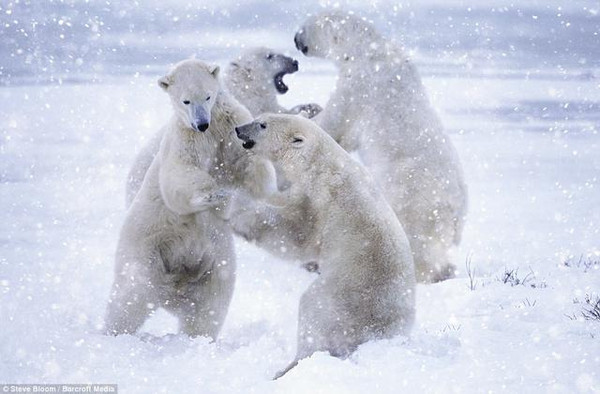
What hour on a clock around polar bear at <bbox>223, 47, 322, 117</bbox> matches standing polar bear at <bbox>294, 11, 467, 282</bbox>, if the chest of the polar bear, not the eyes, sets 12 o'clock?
The standing polar bear is roughly at 12 o'clock from the polar bear.

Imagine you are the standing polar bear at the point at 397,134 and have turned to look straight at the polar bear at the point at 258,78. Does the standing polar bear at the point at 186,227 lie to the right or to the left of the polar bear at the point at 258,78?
left

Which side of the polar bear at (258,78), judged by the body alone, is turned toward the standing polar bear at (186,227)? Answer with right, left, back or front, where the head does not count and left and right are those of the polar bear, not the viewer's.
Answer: right

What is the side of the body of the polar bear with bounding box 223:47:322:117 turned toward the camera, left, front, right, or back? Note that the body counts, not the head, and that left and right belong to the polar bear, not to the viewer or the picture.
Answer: right
